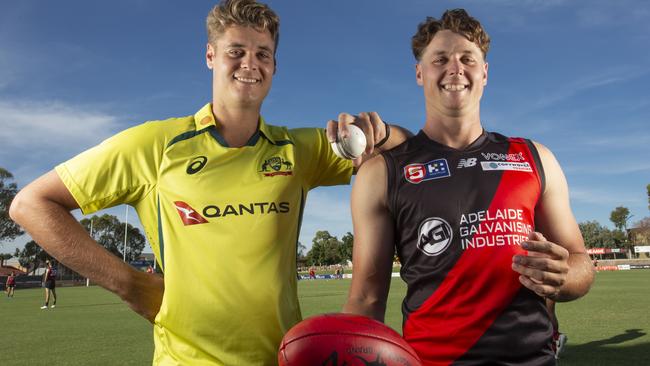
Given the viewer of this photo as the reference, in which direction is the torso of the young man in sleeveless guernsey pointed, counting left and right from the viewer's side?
facing the viewer

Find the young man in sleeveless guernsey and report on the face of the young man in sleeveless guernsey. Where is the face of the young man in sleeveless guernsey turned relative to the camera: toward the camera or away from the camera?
toward the camera
